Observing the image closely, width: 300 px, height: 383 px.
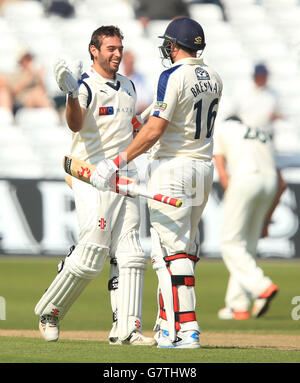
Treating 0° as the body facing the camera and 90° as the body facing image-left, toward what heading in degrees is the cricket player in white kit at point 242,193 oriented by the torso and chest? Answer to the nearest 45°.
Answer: approximately 135°

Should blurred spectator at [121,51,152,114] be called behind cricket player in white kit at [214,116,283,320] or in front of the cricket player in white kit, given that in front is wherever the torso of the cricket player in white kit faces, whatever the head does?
in front

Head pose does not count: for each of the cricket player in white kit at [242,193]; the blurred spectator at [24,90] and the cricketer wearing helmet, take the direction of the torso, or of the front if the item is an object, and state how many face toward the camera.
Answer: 1

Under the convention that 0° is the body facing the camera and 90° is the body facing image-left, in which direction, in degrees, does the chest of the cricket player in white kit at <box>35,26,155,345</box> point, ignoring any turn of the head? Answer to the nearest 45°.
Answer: approximately 315°

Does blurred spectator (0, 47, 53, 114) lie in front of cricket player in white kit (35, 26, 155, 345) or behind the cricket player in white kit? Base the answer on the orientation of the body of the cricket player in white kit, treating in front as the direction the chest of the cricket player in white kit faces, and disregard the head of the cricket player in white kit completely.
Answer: behind

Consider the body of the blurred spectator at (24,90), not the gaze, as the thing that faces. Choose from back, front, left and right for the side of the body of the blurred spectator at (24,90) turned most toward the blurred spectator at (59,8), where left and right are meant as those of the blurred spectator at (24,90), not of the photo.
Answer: back

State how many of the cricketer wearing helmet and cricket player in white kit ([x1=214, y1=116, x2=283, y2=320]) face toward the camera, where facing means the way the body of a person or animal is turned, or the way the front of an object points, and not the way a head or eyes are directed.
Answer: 0

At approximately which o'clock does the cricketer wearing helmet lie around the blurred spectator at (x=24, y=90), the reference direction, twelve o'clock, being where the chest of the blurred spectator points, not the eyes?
The cricketer wearing helmet is roughly at 12 o'clock from the blurred spectator.

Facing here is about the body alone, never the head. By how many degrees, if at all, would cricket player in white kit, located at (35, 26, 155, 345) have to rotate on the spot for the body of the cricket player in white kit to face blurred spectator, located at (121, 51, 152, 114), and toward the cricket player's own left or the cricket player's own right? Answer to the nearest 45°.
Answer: approximately 135° to the cricket player's own left

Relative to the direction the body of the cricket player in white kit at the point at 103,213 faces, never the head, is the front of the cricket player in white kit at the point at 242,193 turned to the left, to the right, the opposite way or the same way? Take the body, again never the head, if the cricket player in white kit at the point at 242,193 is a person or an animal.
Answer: the opposite way

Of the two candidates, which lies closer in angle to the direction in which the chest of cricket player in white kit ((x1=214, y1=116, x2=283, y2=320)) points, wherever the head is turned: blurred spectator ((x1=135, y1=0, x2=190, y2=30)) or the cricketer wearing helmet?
the blurred spectator

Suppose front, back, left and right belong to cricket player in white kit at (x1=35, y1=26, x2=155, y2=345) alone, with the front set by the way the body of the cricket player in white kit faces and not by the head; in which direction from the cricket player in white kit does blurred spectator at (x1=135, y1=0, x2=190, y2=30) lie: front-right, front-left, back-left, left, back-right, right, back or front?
back-left
